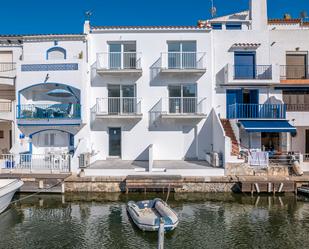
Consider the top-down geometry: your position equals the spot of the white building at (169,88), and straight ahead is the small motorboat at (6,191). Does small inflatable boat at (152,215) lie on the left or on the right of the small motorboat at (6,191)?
left

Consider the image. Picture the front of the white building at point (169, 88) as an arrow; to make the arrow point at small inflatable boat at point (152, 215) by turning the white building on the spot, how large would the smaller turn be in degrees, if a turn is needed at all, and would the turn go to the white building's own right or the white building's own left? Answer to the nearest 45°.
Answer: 0° — it already faces it

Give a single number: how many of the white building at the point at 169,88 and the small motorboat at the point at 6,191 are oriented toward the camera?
1

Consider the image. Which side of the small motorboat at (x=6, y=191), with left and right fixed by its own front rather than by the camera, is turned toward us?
right
